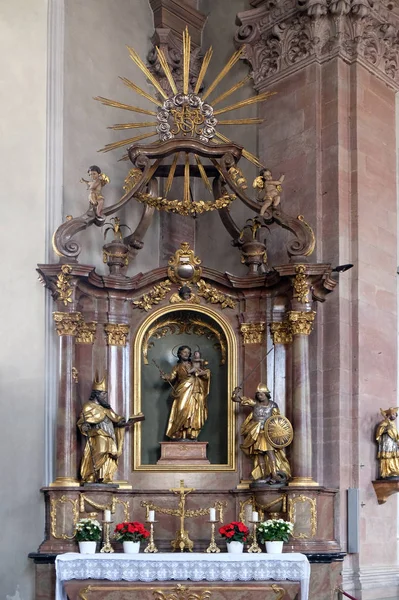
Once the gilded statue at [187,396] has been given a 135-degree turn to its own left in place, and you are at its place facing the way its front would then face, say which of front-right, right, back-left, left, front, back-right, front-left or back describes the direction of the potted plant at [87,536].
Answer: back

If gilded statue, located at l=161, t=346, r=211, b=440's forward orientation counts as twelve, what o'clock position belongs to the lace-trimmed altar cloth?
The lace-trimmed altar cloth is roughly at 12 o'clock from the gilded statue.

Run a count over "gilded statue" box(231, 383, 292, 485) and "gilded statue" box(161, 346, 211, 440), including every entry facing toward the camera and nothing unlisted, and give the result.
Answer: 2

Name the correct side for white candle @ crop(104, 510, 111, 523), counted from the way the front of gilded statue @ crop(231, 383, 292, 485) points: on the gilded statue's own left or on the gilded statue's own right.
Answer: on the gilded statue's own right

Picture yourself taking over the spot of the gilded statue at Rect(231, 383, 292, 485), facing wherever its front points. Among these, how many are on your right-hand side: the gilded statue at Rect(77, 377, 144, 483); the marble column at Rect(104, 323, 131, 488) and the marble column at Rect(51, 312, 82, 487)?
3

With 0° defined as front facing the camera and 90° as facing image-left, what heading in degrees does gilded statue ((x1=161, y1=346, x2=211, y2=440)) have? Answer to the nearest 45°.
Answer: approximately 0°
